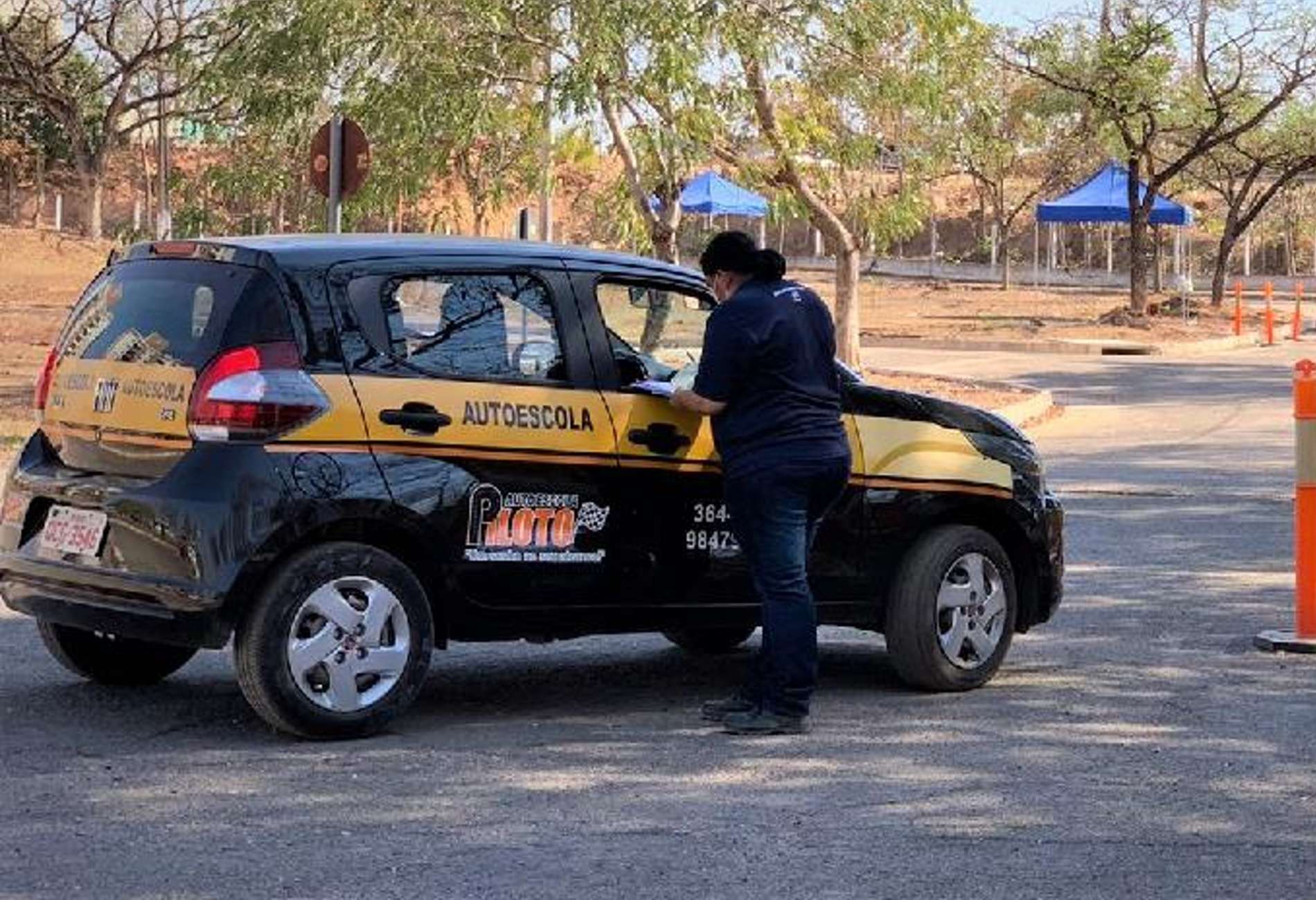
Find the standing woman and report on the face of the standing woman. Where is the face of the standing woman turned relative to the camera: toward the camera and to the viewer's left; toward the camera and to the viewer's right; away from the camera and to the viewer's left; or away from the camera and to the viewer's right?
away from the camera and to the viewer's left

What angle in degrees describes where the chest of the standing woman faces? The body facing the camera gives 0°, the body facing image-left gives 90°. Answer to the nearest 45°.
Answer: approximately 135°

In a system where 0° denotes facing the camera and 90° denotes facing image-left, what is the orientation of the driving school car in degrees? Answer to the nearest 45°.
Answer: approximately 225°

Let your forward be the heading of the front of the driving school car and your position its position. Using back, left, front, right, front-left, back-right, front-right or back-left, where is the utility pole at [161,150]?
front-left

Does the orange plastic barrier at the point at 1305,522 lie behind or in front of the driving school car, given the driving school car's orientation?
in front

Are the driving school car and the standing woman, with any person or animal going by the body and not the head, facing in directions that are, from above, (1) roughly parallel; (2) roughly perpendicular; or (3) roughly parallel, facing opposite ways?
roughly perpendicular

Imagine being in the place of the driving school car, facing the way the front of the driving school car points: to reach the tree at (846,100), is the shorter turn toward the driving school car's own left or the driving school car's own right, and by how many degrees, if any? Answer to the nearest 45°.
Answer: approximately 45° to the driving school car's own left
